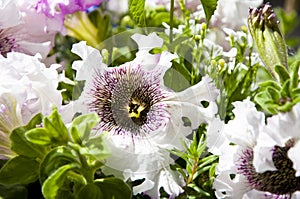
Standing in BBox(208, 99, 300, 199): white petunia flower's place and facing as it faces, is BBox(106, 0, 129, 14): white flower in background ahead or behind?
behind

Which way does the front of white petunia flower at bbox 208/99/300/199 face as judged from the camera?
facing the viewer

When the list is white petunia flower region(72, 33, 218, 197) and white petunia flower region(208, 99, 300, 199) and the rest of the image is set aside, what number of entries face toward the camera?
2

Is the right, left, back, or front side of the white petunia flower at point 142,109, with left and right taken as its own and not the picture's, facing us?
front

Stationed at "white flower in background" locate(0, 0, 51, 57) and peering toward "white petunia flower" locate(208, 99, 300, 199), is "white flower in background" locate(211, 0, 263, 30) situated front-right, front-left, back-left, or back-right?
front-left
